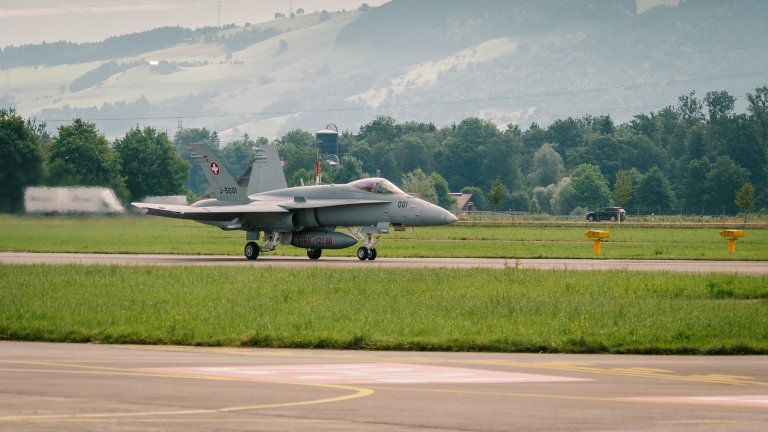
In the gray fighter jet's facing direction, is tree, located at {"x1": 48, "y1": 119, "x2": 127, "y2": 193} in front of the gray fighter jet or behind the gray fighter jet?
behind

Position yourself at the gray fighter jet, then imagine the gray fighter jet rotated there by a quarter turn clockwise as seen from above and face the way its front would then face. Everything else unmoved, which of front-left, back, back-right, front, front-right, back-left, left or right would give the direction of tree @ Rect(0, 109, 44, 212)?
back-right

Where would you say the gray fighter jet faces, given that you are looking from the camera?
facing the viewer and to the right of the viewer
